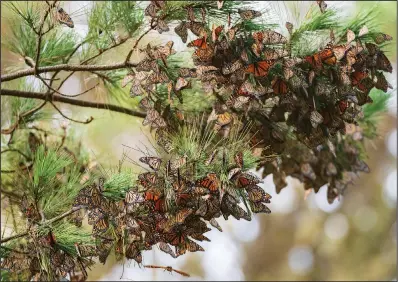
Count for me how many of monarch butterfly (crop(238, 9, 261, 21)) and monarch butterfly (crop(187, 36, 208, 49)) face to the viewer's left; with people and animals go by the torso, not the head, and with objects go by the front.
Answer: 1

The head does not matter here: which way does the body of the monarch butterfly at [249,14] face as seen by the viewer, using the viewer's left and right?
facing to the left of the viewer

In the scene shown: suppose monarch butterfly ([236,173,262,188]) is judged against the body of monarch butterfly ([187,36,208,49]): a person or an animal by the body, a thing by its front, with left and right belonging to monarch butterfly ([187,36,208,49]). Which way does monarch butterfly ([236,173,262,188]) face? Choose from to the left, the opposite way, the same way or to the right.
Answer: the opposite way
